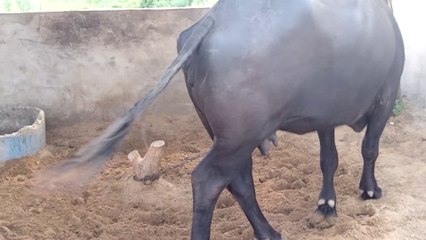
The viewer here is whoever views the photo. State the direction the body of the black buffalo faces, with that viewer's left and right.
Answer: facing away from the viewer and to the right of the viewer

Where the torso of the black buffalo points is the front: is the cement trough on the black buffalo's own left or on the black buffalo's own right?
on the black buffalo's own left
